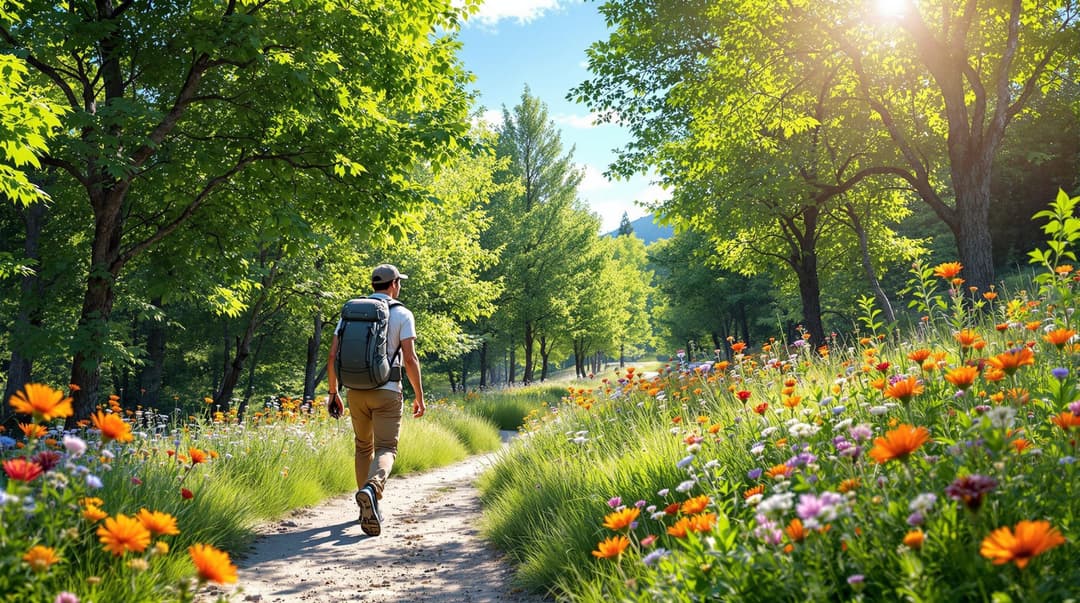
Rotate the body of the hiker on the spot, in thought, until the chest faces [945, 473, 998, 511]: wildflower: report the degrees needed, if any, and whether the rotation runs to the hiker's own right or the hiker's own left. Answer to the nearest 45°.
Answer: approximately 135° to the hiker's own right

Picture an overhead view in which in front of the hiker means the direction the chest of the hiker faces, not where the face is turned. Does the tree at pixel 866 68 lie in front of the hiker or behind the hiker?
in front

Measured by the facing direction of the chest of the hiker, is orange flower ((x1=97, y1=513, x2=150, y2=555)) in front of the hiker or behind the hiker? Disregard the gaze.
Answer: behind

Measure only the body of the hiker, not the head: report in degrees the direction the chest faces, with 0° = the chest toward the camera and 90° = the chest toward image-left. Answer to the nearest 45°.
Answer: approximately 225°

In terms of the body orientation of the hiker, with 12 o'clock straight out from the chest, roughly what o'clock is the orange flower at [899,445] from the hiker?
The orange flower is roughly at 4 o'clock from the hiker.

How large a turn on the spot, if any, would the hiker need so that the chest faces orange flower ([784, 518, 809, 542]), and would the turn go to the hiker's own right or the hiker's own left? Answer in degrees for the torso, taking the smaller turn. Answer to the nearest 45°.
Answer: approximately 135° to the hiker's own right
